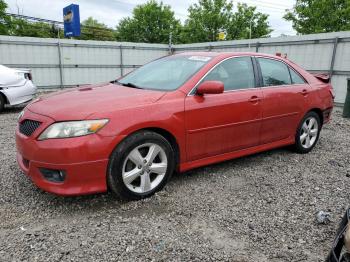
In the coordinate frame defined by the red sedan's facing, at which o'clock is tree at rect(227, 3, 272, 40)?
The tree is roughly at 5 o'clock from the red sedan.

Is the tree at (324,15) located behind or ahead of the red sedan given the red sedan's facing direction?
behind

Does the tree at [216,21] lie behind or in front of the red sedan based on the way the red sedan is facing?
behind

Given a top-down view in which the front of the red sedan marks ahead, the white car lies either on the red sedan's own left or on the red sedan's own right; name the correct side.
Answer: on the red sedan's own right

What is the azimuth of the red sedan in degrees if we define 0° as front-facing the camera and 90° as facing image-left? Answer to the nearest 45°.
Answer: approximately 45°

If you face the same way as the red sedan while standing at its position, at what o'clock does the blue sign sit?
The blue sign is roughly at 4 o'clock from the red sedan.
